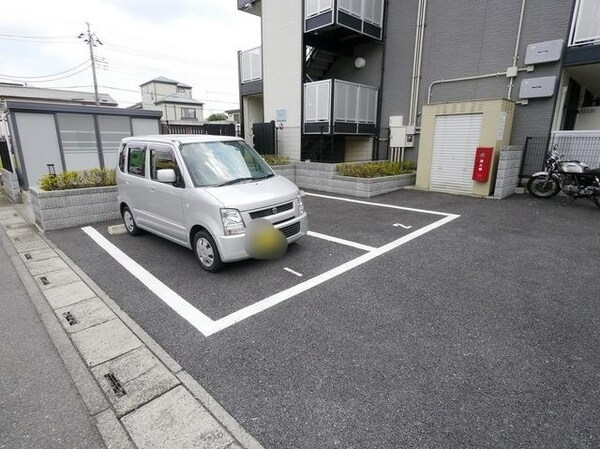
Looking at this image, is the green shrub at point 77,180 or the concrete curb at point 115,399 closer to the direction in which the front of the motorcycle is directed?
the green shrub

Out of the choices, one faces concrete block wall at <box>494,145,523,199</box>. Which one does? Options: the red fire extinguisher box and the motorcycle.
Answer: the motorcycle

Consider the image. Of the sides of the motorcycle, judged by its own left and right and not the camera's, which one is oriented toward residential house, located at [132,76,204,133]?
front

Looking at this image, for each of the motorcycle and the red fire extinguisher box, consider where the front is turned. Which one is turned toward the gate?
the motorcycle

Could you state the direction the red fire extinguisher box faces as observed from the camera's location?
facing the viewer

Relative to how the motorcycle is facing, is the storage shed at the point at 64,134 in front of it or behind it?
in front

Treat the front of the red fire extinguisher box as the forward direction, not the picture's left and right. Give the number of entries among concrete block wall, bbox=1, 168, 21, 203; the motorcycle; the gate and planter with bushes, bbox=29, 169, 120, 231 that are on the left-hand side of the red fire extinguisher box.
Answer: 1

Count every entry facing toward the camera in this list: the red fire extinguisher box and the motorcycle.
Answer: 1

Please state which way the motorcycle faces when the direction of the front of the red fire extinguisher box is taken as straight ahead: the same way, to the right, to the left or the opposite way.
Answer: to the right

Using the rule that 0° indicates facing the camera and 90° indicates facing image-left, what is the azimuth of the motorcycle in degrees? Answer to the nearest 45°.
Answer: approximately 90°

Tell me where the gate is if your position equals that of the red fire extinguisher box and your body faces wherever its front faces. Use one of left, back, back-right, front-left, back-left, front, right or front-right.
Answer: right

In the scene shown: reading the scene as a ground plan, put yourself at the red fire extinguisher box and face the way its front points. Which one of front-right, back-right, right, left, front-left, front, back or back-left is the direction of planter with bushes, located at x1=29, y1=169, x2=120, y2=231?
front-right

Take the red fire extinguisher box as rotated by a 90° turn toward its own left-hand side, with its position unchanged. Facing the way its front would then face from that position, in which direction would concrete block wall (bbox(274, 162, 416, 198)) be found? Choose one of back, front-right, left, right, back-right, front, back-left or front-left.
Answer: back
